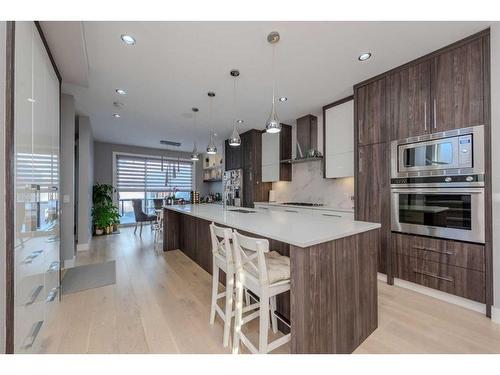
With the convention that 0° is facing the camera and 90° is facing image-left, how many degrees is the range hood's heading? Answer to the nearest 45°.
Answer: approximately 45°

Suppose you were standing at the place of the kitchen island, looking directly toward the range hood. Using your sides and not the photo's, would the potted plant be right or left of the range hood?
left

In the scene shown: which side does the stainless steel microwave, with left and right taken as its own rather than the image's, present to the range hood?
right

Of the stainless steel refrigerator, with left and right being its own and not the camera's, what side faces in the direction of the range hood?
left

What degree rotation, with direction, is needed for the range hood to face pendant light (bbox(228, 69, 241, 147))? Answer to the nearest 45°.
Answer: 0° — it already faces it

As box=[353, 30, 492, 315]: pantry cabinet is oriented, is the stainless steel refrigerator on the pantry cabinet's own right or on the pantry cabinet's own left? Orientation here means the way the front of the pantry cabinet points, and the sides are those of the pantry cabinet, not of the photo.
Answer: on the pantry cabinet's own right

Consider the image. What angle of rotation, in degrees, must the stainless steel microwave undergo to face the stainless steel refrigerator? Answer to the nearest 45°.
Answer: approximately 45° to its right

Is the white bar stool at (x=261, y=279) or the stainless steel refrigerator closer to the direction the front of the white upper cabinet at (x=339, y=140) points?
the white bar stool
